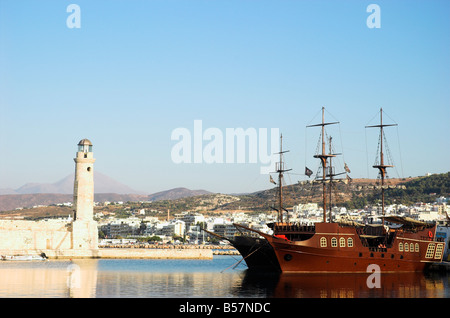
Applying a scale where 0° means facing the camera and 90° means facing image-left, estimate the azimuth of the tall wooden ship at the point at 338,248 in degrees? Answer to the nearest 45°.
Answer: approximately 90°
